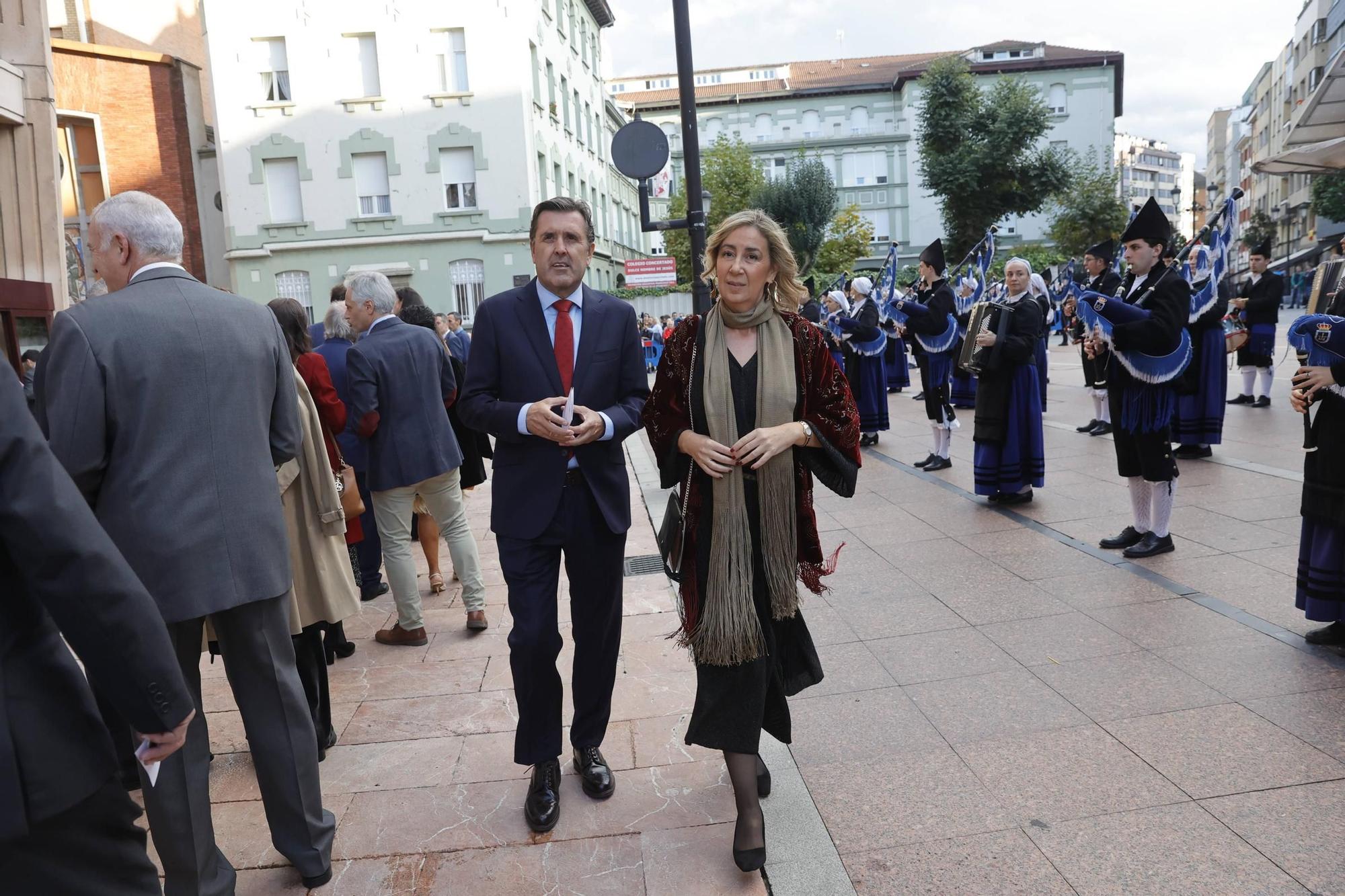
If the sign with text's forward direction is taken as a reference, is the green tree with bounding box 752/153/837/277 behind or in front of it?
behind

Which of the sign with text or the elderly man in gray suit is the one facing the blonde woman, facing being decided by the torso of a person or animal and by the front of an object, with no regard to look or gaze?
the sign with text

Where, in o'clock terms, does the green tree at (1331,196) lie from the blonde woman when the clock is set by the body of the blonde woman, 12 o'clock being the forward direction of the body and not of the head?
The green tree is roughly at 7 o'clock from the blonde woman.

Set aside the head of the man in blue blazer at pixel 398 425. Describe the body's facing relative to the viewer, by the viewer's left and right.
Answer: facing away from the viewer and to the left of the viewer

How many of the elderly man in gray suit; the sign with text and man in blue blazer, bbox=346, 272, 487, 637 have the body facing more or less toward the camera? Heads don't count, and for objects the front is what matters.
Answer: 1

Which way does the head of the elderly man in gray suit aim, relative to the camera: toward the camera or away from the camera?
away from the camera

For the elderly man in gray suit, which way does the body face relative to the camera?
away from the camera

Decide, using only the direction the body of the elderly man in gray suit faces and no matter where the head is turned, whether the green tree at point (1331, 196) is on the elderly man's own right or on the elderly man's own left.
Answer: on the elderly man's own right

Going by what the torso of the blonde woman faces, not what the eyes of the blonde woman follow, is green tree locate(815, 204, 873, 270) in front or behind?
behind

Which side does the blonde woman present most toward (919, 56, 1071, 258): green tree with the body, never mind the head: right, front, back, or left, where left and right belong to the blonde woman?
back

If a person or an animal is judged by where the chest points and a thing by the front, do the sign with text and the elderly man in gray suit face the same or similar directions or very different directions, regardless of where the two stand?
very different directions

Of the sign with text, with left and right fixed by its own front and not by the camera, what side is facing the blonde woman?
front

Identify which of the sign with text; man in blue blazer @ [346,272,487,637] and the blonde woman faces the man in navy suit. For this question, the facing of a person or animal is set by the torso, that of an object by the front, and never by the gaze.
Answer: the sign with text

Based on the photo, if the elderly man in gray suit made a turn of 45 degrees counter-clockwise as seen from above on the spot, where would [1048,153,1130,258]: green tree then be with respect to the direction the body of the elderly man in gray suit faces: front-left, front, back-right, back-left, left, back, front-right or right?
right
